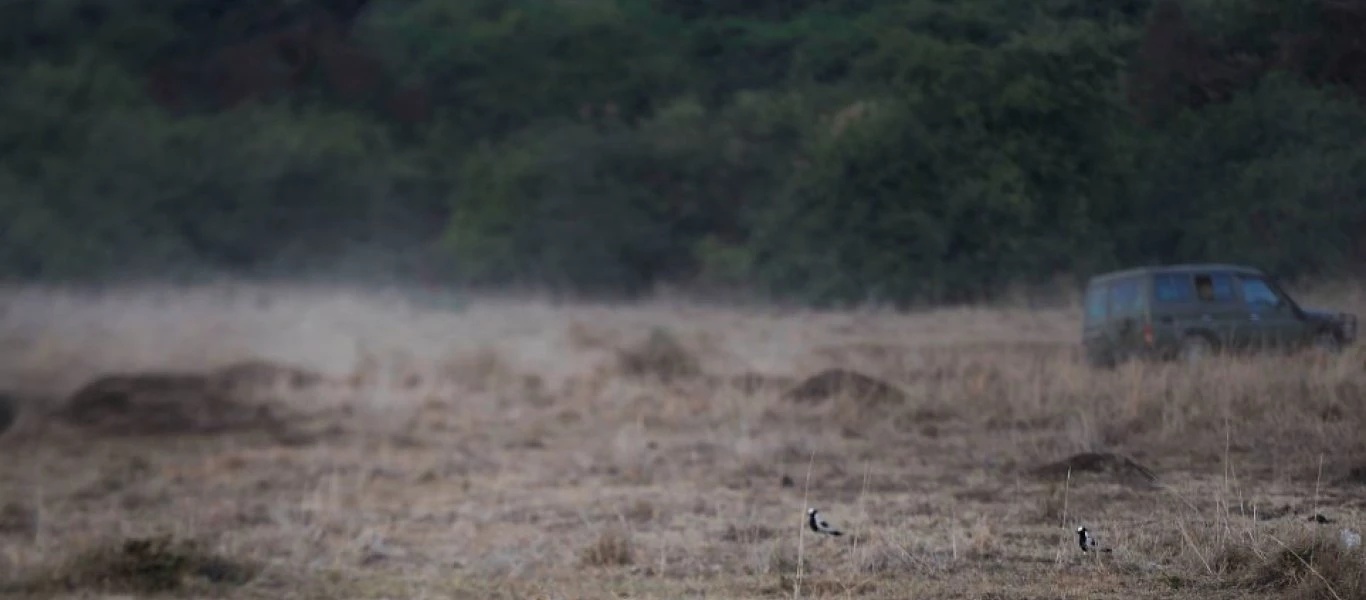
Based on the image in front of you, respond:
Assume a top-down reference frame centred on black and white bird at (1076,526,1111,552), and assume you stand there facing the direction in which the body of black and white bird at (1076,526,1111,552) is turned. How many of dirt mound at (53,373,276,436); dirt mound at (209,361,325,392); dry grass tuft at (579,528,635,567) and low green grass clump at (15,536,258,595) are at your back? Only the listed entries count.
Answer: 0

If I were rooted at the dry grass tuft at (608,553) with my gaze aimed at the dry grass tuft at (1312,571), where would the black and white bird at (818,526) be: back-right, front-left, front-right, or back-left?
front-left

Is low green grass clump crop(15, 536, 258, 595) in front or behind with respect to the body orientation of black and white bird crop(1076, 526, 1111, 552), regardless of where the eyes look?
in front

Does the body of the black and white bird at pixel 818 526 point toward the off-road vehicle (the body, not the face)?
no

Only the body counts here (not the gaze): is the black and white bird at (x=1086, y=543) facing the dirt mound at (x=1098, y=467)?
no

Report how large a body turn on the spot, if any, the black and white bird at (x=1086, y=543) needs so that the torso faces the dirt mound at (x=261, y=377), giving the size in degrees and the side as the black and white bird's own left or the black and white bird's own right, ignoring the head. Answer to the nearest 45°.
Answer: approximately 45° to the black and white bird's own right

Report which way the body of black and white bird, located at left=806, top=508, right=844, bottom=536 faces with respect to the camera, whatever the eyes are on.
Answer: to the viewer's left

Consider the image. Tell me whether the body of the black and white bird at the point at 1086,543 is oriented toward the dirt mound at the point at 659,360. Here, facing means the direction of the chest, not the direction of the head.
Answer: no

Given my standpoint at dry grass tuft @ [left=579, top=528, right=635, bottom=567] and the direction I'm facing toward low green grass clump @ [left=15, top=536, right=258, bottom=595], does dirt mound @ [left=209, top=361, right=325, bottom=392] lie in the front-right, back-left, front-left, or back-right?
front-right

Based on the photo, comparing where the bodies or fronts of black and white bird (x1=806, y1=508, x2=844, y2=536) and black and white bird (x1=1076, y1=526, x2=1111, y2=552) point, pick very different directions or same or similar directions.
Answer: same or similar directions

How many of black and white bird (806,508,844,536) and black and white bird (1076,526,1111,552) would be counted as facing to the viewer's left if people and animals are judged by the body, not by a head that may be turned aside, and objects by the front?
2

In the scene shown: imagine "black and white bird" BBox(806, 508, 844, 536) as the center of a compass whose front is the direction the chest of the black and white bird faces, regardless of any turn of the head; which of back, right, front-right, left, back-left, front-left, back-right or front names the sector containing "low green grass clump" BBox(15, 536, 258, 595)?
front

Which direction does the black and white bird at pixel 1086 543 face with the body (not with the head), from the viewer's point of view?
to the viewer's left

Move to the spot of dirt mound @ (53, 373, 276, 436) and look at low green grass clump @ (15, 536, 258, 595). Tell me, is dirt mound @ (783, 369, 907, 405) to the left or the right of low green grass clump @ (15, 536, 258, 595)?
left
